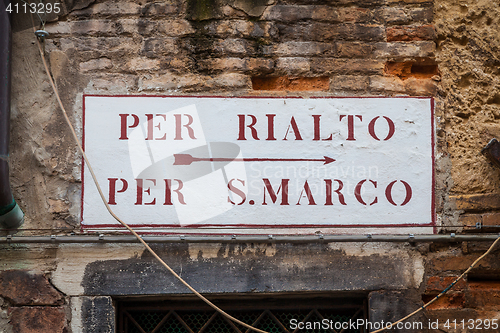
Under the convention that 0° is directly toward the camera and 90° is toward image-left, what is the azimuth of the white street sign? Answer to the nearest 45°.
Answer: approximately 0°

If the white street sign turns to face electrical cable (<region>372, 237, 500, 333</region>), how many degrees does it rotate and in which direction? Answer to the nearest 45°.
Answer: approximately 90° to its left
